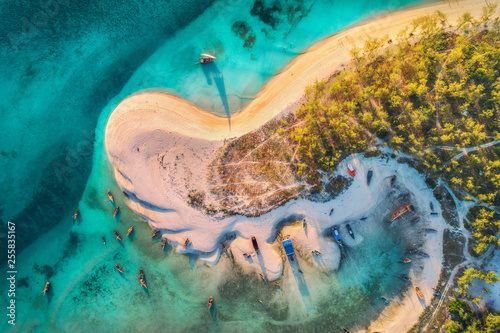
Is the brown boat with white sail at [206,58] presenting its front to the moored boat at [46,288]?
no
